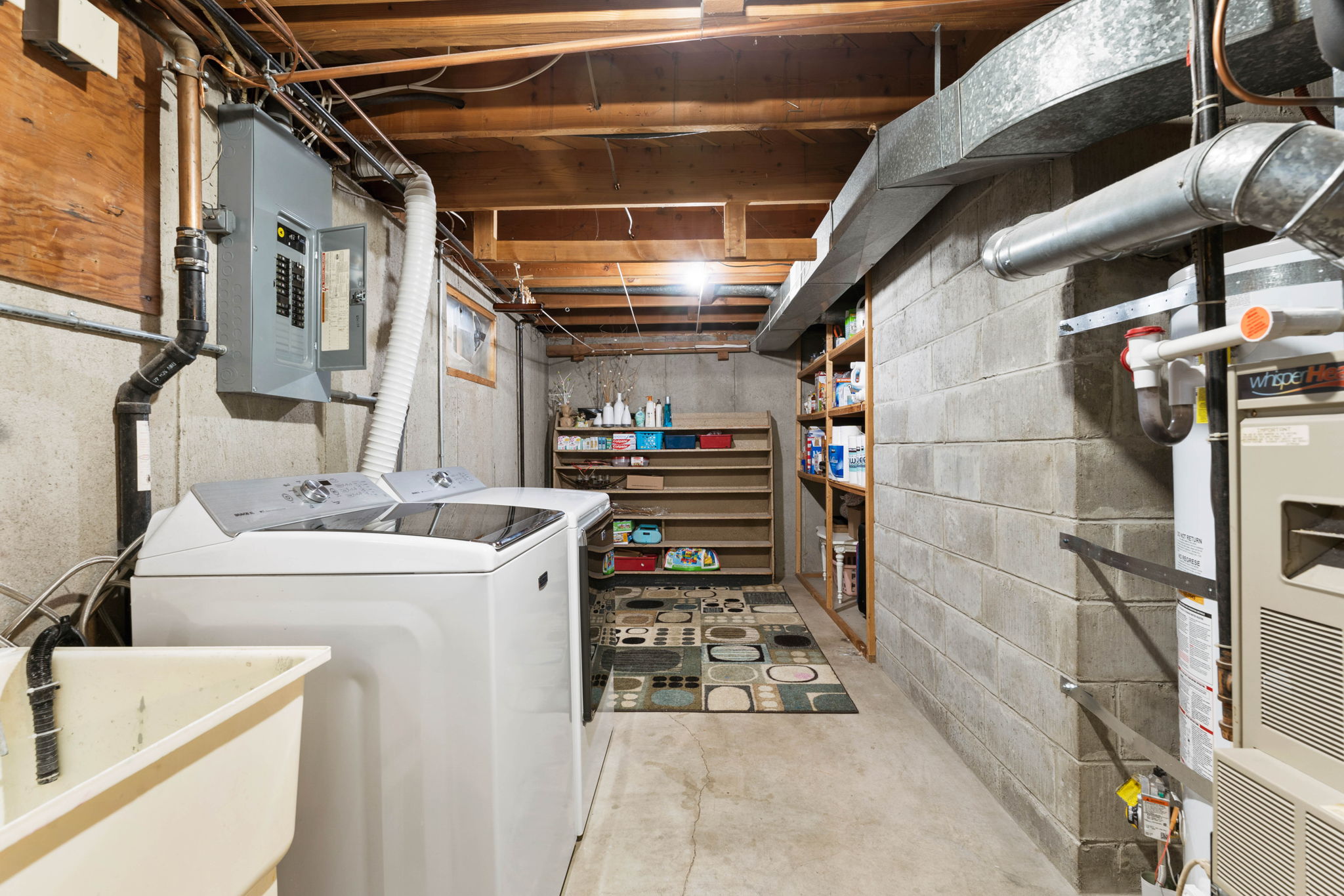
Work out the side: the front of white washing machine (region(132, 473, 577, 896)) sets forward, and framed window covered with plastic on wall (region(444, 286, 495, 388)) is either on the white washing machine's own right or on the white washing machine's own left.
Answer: on the white washing machine's own left

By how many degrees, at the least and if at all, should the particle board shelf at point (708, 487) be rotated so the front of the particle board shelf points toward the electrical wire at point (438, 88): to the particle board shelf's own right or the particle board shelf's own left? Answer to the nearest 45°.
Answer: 0° — it already faces it

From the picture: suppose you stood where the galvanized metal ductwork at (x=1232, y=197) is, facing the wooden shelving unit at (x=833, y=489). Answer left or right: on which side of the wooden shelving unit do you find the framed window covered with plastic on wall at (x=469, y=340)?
left

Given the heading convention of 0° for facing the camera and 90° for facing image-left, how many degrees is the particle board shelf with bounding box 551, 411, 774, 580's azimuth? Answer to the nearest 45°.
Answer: approximately 0°

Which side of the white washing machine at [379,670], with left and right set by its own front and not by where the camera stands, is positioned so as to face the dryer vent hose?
left

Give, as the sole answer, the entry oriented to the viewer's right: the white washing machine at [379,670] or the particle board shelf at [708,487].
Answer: the white washing machine

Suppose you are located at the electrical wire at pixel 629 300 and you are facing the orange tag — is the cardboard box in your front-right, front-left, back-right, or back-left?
back-left

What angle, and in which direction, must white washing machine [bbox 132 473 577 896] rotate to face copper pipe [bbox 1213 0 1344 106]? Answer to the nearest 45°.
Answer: approximately 45° to its right

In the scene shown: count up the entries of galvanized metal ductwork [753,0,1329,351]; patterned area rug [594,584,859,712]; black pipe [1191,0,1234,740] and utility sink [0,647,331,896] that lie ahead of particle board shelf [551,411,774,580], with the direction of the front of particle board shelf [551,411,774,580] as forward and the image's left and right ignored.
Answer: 4

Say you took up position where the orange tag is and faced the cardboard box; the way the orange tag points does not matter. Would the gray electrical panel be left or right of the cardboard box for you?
left

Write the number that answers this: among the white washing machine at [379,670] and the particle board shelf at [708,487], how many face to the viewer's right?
1

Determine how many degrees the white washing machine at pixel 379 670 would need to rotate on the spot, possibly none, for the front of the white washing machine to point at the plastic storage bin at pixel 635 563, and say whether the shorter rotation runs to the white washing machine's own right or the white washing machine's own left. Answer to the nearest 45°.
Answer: approximately 45° to the white washing machine's own left

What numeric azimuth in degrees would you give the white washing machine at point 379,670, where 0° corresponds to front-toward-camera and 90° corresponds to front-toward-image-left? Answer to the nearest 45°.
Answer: approximately 270°
